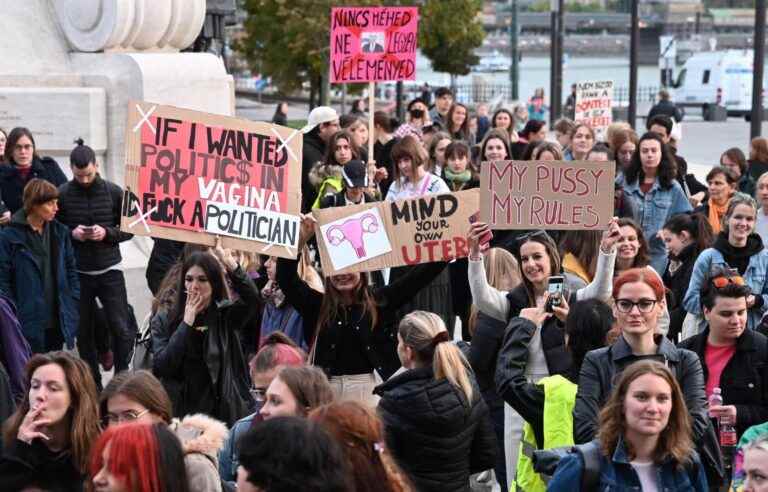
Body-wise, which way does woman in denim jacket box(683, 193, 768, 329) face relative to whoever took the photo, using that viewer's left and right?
facing the viewer

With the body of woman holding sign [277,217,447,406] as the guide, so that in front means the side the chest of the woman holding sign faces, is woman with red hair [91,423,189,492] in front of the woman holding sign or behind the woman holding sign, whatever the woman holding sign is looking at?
in front

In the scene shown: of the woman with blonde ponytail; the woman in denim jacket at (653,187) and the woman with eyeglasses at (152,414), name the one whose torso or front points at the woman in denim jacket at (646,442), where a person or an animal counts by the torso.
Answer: the woman in denim jacket at (653,187)

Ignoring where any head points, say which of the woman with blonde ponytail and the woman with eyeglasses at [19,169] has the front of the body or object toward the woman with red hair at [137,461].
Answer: the woman with eyeglasses

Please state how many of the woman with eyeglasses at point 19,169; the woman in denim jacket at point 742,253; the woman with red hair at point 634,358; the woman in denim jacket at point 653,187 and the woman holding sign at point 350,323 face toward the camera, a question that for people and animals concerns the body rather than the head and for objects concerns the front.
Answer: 5

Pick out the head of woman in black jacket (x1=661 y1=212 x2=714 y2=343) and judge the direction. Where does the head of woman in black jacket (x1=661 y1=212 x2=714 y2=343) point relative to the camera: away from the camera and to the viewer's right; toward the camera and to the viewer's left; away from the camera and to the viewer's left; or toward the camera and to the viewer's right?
toward the camera and to the viewer's left

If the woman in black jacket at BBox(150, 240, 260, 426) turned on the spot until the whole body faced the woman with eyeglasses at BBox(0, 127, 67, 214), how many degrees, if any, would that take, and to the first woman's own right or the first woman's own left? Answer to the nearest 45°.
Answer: approximately 135° to the first woman's own right

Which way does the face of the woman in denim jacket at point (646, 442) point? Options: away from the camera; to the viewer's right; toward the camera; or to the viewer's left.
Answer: toward the camera

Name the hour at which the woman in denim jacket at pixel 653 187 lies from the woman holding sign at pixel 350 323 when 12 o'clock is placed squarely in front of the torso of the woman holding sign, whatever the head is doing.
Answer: The woman in denim jacket is roughly at 7 o'clock from the woman holding sign.

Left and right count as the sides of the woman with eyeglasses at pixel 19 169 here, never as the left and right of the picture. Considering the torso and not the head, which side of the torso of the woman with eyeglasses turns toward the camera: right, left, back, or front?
front

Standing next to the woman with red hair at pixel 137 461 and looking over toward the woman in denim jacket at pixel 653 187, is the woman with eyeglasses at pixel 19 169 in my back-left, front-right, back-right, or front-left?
front-left

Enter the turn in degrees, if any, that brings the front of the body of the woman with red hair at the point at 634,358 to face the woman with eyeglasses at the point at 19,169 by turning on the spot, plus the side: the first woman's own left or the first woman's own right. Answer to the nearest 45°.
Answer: approximately 135° to the first woman's own right

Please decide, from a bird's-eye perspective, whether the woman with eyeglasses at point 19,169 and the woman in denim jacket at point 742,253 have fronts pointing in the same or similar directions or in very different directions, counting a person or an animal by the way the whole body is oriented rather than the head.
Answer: same or similar directions

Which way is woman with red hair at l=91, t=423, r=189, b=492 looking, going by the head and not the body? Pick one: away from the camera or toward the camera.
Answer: toward the camera

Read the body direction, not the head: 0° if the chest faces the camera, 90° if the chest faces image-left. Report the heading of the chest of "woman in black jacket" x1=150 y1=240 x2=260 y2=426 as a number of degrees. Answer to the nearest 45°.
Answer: approximately 45°

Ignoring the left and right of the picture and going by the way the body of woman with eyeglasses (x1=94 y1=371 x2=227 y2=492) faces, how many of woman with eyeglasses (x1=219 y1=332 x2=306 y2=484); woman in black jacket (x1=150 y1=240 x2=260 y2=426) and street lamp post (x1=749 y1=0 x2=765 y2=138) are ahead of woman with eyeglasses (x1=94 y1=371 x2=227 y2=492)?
0

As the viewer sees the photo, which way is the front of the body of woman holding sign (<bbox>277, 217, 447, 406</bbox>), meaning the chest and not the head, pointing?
toward the camera

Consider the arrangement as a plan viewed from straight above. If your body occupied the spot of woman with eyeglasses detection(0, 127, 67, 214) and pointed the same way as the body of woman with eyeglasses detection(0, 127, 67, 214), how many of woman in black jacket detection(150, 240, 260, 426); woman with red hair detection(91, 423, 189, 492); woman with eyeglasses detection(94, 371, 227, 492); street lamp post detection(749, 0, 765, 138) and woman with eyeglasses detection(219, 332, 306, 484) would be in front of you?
4
